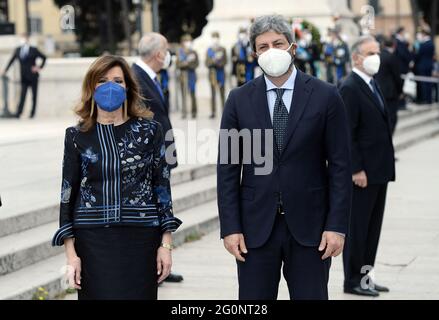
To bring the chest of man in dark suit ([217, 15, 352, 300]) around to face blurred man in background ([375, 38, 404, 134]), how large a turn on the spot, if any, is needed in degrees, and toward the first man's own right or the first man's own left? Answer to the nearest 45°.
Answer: approximately 180°

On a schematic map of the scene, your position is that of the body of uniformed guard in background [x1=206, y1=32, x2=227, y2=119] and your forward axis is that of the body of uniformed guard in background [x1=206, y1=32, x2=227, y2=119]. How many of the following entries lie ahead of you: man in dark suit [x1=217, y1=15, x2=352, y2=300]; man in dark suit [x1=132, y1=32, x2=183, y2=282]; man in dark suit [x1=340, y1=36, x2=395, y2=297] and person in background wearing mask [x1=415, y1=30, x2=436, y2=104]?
3

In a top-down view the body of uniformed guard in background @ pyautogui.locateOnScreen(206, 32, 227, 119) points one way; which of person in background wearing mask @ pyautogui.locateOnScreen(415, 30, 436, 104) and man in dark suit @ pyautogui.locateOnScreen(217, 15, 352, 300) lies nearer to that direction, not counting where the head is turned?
the man in dark suit

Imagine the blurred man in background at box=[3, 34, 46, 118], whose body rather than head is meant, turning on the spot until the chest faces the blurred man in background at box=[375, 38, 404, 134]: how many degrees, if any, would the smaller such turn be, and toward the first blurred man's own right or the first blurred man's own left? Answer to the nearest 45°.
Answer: approximately 45° to the first blurred man's own left

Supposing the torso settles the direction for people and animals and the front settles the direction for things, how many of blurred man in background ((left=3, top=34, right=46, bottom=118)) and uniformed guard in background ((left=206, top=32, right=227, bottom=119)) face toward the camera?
2

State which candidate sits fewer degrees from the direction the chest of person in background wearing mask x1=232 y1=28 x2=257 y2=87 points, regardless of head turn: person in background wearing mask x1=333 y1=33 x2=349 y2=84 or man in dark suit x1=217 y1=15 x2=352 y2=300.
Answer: the man in dark suit

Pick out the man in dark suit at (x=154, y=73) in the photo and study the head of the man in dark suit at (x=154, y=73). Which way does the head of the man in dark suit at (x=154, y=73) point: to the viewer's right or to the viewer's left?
to the viewer's right

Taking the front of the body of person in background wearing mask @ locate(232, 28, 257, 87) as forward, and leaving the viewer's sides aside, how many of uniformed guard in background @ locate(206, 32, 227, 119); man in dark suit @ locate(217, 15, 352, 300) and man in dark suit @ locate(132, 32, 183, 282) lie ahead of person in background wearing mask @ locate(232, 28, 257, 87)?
2

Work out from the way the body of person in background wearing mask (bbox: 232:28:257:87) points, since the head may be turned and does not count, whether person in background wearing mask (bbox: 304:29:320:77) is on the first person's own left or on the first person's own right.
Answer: on the first person's own left
